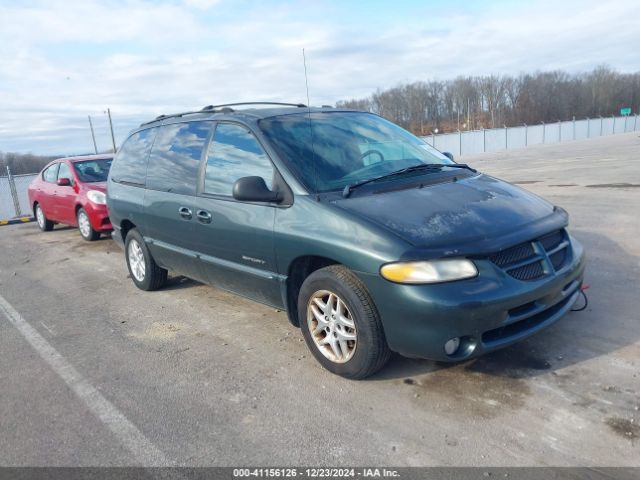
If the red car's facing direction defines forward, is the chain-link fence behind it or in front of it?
behind

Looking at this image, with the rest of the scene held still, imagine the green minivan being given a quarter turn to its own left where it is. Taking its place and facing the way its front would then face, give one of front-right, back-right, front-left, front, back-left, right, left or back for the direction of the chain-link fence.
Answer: left

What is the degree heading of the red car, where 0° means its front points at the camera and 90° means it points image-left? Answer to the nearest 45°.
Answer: approximately 315°

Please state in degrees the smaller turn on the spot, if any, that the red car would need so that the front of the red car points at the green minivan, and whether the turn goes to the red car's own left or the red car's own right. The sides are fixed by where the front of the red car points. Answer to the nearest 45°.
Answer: approximately 45° to the red car's own right

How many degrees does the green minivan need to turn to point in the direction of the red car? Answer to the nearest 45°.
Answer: approximately 180°

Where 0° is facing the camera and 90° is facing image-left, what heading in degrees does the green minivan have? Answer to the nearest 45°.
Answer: approximately 315°
